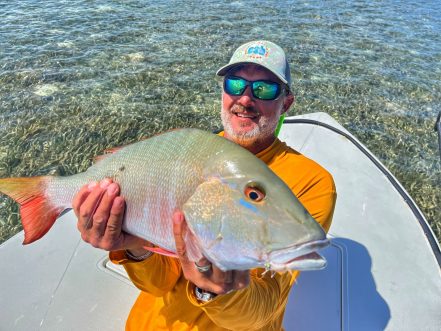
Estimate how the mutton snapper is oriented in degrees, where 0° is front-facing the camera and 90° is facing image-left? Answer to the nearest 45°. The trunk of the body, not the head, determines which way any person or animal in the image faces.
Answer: approximately 270°
